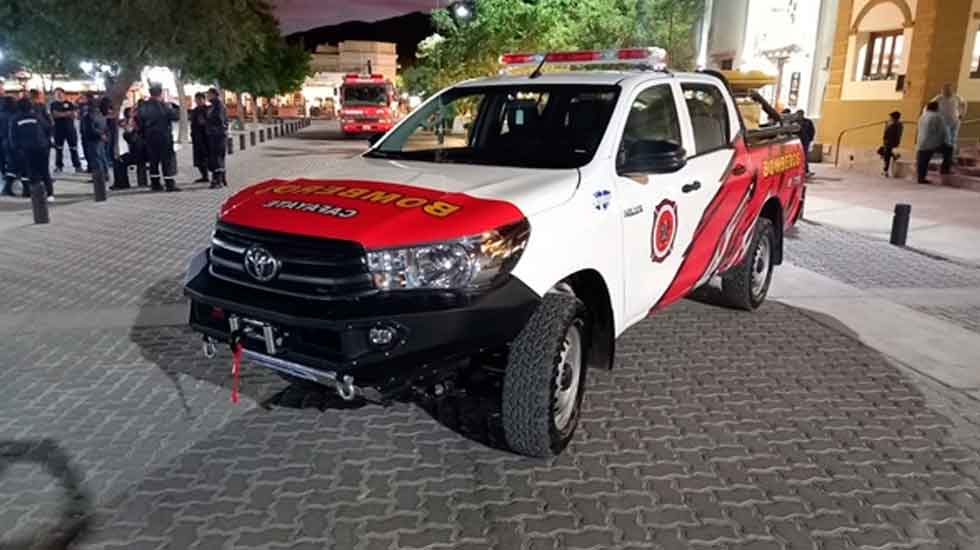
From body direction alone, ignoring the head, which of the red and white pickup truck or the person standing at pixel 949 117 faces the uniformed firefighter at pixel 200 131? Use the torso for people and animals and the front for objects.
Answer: the person standing

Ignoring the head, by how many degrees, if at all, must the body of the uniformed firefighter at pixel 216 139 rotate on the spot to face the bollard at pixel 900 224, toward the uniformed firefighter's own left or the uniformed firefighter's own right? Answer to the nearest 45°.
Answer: approximately 135° to the uniformed firefighter's own left

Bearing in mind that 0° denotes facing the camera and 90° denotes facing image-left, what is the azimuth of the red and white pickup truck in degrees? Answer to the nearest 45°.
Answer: approximately 45°

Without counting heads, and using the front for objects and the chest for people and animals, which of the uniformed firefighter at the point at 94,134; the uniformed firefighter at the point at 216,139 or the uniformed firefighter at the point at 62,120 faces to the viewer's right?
the uniformed firefighter at the point at 94,134

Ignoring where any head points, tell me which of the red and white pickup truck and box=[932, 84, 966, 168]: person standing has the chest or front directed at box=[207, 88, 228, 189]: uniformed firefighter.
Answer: the person standing

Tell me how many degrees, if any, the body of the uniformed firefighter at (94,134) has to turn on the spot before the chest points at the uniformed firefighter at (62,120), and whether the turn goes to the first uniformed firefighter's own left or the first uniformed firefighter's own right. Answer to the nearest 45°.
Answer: approximately 90° to the first uniformed firefighter's own left

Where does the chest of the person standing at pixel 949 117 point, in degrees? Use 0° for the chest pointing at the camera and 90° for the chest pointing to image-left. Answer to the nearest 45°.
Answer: approximately 45°

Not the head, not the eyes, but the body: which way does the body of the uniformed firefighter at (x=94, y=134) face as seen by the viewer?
to the viewer's right

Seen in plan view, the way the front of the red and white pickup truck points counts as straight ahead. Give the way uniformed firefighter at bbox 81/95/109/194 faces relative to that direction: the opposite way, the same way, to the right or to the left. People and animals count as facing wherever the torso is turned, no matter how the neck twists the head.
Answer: the opposite way
